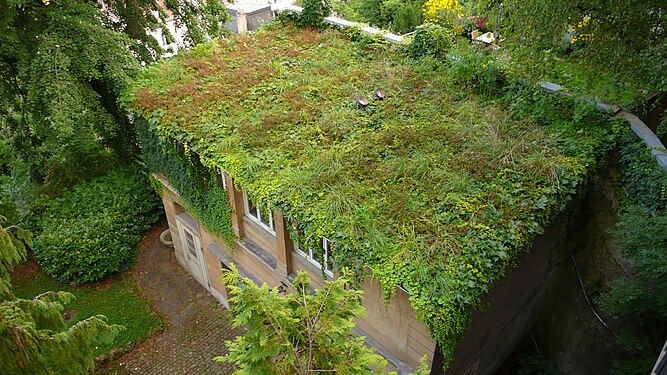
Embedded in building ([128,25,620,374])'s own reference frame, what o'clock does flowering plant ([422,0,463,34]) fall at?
The flowering plant is roughly at 5 o'clock from the building.

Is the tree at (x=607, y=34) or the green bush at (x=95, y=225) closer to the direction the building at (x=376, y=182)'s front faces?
the green bush

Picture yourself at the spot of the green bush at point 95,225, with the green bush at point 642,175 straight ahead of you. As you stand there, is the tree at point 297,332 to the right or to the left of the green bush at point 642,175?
right

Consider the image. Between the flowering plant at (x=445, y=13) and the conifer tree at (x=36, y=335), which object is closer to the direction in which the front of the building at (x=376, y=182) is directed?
the conifer tree

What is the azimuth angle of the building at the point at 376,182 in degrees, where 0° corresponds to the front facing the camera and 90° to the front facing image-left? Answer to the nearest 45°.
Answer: approximately 45°

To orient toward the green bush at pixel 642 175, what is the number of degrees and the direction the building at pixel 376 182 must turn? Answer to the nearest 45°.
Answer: approximately 135° to its left

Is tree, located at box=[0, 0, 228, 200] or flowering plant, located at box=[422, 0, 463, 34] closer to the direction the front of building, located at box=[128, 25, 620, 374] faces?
the tree

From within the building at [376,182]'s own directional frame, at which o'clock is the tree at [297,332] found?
The tree is roughly at 11 o'clock from the building.

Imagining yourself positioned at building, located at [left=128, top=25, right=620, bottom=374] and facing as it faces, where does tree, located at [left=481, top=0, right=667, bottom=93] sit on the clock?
The tree is roughly at 7 o'clock from the building.

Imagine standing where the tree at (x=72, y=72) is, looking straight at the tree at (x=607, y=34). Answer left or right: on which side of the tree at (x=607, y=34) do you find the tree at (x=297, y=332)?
right

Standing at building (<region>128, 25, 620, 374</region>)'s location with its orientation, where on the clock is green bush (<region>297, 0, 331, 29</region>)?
The green bush is roughly at 4 o'clock from the building.

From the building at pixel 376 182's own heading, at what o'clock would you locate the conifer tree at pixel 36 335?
The conifer tree is roughly at 12 o'clock from the building.

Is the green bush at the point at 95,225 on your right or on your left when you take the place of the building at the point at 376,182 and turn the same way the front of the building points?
on your right
